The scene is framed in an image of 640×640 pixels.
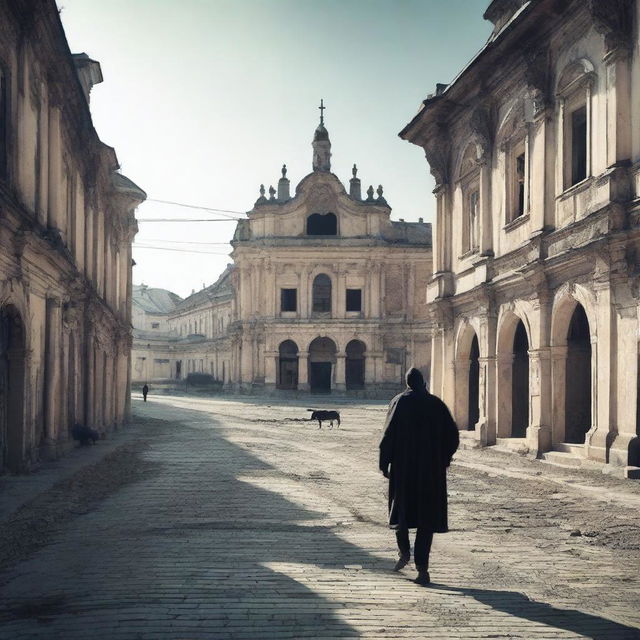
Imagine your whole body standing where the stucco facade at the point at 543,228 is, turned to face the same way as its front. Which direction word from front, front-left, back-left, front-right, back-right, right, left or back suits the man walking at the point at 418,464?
front-left

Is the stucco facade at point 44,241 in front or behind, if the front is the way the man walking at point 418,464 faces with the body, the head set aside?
in front

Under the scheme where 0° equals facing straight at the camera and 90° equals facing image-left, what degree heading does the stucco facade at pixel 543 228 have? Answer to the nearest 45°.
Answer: approximately 45°

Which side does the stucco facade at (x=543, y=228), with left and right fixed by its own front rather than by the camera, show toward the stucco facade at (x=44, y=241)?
front

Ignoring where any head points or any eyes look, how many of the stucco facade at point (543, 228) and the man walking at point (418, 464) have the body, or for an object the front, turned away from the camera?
1

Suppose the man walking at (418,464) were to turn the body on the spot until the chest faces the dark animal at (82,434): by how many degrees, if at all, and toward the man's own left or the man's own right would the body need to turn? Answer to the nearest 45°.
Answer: approximately 45° to the man's own left

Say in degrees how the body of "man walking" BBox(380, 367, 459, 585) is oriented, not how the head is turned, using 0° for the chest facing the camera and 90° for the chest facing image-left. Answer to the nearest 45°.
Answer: approximately 180°

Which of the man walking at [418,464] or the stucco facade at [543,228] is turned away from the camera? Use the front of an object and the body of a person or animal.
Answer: the man walking

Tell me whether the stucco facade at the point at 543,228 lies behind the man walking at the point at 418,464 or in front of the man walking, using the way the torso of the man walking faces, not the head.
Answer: in front
